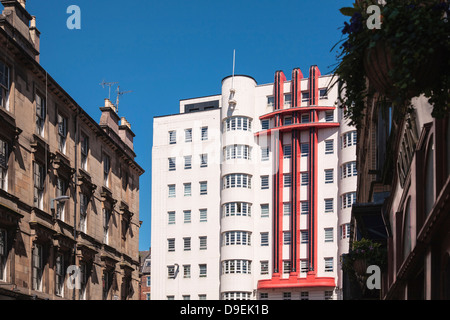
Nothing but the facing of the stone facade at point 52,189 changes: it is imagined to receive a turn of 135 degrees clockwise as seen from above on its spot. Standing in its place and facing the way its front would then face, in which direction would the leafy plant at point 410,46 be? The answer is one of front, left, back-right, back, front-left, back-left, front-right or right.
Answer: left

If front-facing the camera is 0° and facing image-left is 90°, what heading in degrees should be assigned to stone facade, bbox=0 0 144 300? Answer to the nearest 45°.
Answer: approximately 315°
